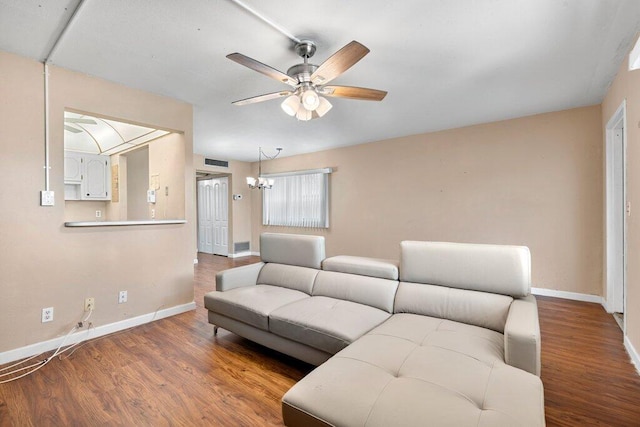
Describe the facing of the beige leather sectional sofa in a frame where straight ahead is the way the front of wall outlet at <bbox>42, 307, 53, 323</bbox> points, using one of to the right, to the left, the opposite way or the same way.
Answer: to the right

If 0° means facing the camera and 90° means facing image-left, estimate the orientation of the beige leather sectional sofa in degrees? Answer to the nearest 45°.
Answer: approximately 45°

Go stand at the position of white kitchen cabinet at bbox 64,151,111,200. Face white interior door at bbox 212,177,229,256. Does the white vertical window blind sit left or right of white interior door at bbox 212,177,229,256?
right

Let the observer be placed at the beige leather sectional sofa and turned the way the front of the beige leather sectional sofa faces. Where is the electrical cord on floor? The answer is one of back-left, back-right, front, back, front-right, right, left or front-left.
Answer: front-right

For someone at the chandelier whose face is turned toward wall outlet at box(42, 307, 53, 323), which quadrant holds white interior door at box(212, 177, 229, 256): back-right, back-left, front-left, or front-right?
back-right

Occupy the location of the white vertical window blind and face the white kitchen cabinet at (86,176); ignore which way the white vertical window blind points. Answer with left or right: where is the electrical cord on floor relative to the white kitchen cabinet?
left

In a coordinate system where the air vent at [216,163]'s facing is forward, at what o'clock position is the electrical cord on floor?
The electrical cord on floor is roughly at 2 o'clock from the air vent.
